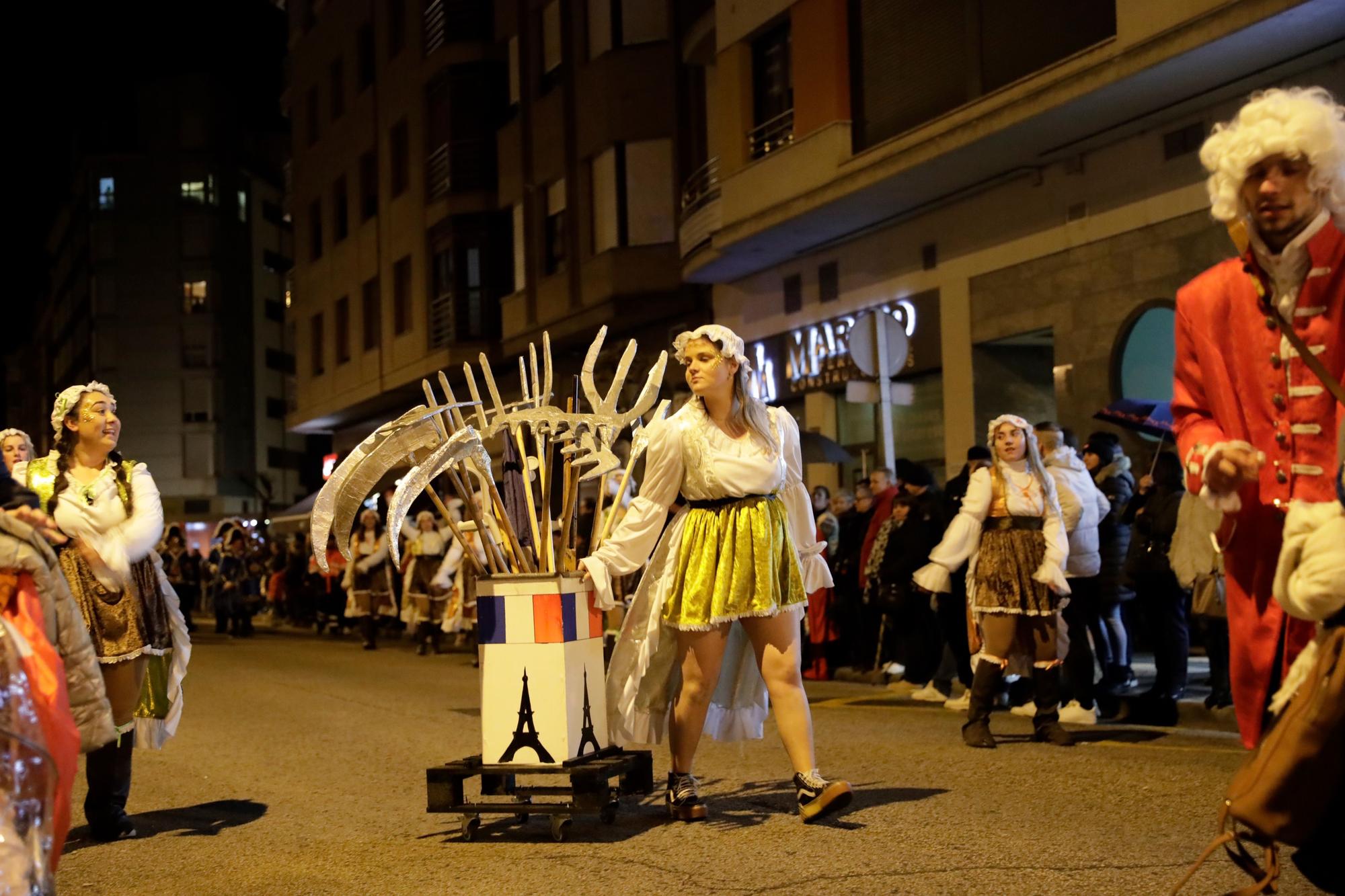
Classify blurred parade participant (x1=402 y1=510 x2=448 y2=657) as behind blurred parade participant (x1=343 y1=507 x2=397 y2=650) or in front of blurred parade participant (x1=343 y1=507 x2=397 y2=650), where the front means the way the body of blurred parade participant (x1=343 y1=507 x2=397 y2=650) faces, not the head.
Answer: in front

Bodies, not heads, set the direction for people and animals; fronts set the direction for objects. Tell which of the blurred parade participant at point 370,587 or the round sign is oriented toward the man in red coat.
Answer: the blurred parade participant

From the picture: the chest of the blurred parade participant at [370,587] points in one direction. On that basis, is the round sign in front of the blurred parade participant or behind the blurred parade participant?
in front

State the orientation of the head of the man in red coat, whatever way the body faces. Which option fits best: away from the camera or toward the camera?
toward the camera

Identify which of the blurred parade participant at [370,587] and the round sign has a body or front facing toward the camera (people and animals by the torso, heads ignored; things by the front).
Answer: the blurred parade participant

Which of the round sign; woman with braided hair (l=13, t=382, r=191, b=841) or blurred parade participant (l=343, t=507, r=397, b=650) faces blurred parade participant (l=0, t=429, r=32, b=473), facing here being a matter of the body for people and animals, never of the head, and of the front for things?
blurred parade participant (l=343, t=507, r=397, b=650)

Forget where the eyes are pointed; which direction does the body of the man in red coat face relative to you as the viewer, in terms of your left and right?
facing the viewer

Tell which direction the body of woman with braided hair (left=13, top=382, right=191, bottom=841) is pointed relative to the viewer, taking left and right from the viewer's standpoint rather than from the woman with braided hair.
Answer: facing the viewer and to the right of the viewer

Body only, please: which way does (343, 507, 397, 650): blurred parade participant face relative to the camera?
toward the camera

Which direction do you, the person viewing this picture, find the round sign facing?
facing away from the viewer

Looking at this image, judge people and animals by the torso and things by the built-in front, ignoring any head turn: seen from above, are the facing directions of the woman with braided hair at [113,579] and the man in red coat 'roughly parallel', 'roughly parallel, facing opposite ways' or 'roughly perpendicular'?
roughly perpendicular

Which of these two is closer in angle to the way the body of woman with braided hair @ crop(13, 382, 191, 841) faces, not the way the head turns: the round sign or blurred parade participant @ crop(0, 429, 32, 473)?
the round sign

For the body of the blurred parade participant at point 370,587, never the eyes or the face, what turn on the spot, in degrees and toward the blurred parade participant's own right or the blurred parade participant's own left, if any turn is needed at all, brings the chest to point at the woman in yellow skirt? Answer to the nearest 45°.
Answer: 0° — they already face them

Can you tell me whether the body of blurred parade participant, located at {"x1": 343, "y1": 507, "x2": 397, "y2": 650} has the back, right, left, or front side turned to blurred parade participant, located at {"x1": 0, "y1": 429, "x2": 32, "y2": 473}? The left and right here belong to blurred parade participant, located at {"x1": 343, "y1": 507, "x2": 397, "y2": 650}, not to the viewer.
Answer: front

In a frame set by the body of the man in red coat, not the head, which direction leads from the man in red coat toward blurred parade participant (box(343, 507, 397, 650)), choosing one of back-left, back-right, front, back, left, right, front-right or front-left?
back-right

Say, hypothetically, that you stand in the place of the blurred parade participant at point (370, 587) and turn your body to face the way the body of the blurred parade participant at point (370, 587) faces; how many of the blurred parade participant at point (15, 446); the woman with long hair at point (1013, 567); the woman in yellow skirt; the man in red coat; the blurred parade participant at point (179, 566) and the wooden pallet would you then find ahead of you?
5

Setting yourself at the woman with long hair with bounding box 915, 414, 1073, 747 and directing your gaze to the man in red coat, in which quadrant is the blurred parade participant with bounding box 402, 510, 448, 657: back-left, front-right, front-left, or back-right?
back-right
